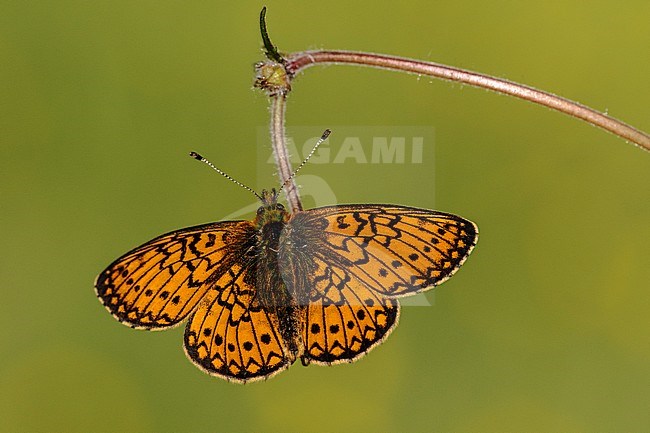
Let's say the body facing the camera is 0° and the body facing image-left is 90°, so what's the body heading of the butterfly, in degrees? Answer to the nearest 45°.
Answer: approximately 180°
